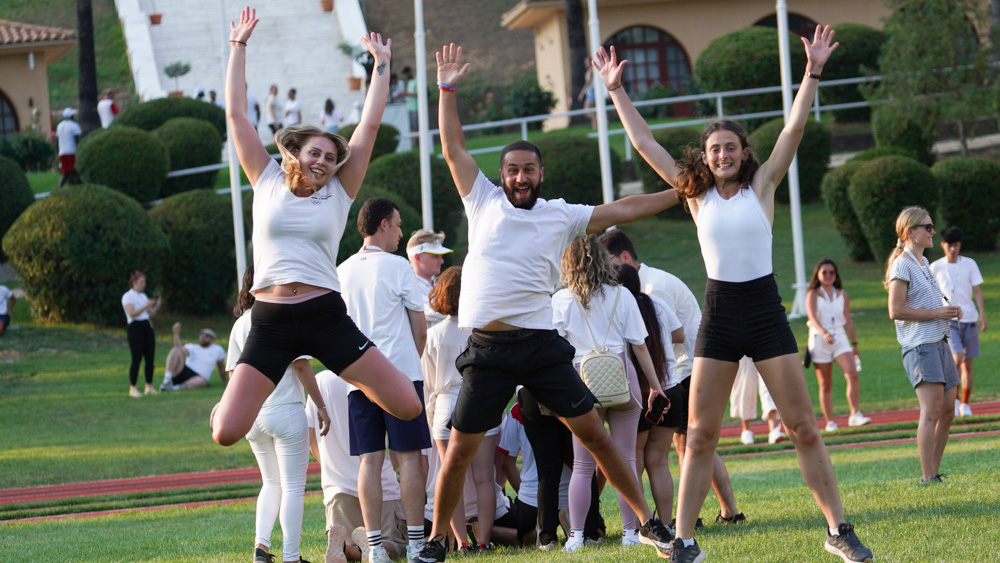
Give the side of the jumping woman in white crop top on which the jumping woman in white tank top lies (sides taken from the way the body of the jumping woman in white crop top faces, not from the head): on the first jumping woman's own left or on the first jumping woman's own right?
on the first jumping woman's own left

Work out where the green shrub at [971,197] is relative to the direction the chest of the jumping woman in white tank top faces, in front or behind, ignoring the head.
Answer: behind

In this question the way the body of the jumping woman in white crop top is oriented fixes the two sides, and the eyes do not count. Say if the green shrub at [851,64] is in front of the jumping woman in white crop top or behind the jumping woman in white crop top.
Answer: behind

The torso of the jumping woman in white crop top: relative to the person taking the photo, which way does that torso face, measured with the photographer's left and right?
facing the viewer

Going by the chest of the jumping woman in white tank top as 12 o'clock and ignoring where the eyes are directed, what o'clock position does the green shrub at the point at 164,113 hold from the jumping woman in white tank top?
The green shrub is roughly at 5 o'clock from the jumping woman in white tank top.

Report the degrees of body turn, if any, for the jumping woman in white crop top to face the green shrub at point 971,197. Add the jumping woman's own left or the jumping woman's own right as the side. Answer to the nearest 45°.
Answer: approximately 135° to the jumping woman's own left

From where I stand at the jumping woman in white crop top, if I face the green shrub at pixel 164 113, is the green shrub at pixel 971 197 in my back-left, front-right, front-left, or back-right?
front-right

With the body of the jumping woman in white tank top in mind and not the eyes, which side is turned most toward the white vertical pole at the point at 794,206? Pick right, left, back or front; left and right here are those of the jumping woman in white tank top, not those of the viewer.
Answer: back

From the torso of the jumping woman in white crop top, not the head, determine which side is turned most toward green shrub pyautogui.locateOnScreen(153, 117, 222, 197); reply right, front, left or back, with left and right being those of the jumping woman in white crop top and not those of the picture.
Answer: back

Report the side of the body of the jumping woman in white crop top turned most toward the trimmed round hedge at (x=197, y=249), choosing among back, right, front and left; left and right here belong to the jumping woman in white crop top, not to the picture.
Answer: back

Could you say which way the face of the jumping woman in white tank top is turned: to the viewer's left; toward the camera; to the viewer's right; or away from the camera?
toward the camera

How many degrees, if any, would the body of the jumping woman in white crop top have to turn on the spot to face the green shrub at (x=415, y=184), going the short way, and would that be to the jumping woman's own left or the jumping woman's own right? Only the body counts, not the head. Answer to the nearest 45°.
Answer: approximately 180°

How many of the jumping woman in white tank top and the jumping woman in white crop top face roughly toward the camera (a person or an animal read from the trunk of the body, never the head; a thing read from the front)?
2

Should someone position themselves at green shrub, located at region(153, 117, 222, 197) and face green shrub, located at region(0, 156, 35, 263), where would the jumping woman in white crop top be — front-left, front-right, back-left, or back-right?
front-left

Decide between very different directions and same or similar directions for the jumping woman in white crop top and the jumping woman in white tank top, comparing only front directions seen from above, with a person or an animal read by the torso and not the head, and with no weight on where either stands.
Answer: same or similar directions

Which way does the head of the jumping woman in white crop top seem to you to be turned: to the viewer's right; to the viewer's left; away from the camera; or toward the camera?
toward the camera

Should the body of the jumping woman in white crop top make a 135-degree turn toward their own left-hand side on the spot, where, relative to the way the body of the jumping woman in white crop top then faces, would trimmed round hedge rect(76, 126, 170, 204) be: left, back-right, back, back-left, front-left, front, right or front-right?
front-left

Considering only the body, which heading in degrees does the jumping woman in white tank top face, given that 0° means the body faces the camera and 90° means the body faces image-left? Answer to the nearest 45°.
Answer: approximately 0°

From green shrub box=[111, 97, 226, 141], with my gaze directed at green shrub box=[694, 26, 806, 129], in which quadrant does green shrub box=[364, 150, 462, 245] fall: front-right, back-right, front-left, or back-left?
front-right

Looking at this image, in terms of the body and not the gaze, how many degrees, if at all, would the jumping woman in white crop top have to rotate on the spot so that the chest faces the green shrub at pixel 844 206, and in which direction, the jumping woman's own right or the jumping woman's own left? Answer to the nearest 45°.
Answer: approximately 135° to the jumping woman's own left
